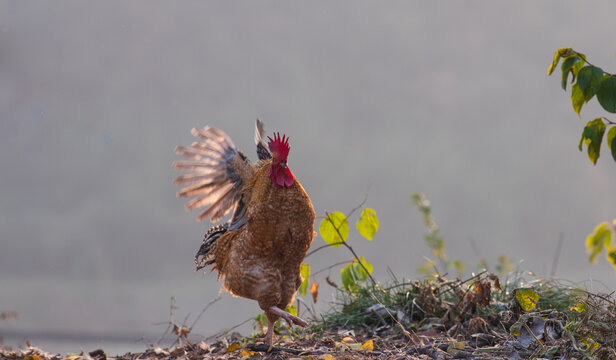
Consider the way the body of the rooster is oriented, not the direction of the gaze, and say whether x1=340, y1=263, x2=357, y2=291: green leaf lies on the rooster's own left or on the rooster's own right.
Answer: on the rooster's own left

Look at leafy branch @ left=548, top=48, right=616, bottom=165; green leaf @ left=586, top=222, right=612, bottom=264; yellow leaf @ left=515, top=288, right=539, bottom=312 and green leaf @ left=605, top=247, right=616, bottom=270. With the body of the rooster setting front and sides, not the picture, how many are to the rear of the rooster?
0

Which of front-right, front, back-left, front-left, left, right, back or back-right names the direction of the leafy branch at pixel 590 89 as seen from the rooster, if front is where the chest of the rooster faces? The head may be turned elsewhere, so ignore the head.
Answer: front

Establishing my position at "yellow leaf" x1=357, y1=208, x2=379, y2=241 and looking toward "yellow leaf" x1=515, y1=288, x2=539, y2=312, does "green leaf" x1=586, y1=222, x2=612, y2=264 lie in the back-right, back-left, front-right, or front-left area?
front-left

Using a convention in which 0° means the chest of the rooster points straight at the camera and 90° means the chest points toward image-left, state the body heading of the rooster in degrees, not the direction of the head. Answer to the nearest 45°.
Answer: approximately 315°

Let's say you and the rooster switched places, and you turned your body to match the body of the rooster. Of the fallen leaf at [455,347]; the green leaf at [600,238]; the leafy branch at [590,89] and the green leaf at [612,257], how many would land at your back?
0

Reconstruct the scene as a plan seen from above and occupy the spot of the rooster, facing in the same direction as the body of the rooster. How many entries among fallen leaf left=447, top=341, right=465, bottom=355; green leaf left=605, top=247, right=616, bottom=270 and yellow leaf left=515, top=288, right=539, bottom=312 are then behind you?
0

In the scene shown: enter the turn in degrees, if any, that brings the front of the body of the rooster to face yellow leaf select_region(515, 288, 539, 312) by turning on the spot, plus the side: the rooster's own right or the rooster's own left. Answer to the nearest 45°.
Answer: approximately 45° to the rooster's own left

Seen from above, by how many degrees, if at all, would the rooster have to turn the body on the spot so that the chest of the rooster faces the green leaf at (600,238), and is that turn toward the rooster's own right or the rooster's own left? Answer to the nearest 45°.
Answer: approximately 45° to the rooster's own left

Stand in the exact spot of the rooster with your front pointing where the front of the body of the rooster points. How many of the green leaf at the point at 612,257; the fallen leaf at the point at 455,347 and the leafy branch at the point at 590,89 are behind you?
0

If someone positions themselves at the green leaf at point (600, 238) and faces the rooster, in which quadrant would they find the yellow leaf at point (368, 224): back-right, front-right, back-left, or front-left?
front-right
